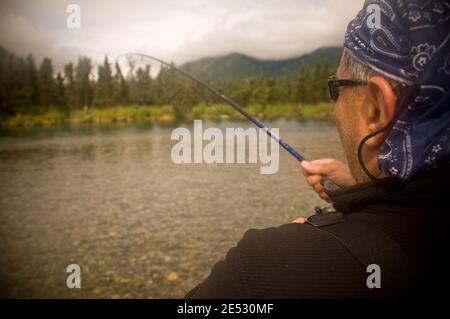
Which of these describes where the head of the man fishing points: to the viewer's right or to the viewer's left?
to the viewer's left

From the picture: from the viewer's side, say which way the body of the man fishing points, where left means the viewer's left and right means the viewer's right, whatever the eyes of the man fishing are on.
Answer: facing away from the viewer and to the left of the viewer
